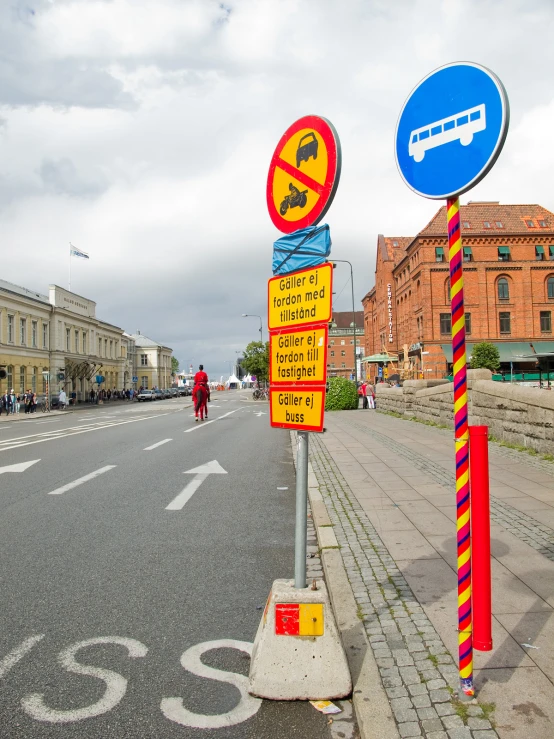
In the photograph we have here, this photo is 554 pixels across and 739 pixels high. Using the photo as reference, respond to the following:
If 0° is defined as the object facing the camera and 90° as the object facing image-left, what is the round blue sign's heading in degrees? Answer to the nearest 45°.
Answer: approximately 45°

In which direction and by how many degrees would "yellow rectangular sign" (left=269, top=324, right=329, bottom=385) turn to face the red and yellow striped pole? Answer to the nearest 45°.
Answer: approximately 90° to its left

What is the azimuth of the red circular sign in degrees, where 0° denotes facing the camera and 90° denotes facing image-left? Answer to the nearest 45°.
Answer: approximately 45°

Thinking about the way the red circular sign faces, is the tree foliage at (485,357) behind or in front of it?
behind

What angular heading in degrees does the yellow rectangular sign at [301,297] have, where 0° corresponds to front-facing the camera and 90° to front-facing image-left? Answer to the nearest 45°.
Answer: approximately 45°
